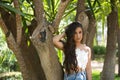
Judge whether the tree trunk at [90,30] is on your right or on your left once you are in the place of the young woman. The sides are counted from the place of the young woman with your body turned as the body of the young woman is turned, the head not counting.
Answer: on your left

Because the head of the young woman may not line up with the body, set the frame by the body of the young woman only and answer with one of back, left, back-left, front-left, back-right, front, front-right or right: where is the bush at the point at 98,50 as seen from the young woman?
back-left

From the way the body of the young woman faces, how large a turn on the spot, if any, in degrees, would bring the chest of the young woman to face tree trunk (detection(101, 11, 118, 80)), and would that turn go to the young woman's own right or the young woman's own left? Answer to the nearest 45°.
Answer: approximately 135° to the young woman's own left

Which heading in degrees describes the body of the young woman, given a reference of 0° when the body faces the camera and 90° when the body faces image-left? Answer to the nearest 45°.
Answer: approximately 315°
